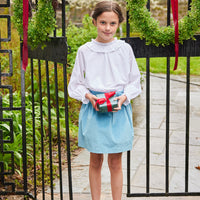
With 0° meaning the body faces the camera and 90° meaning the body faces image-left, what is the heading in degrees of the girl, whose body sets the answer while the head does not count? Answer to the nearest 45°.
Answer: approximately 0°

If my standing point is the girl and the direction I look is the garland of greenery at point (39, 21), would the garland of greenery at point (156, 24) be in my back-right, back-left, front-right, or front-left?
back-right
